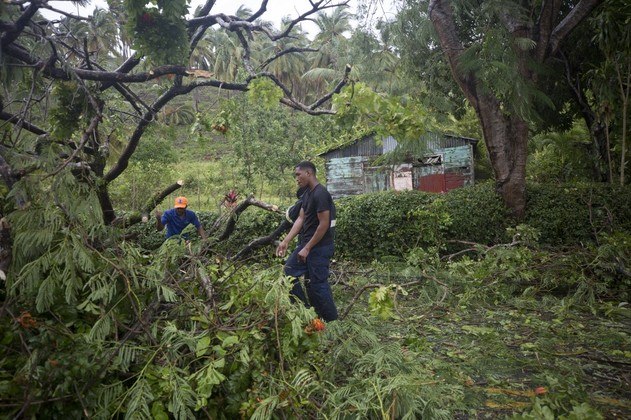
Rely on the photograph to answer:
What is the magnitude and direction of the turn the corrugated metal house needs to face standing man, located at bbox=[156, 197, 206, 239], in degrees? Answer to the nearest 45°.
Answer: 0° — it already faces them

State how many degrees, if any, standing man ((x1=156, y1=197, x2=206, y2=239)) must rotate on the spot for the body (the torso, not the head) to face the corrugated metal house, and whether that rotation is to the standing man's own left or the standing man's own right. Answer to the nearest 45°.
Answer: approximately 135° to the standing man's own left

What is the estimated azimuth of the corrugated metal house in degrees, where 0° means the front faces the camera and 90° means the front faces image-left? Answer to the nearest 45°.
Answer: approximately 0°

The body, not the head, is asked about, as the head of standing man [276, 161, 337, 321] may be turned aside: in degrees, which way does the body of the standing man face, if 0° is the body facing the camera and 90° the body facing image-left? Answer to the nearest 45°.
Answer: approximately 90°

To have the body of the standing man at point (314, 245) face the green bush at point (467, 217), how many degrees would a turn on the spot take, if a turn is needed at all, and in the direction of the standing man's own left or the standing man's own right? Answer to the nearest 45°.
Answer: approximately 135° to the standing man's own right

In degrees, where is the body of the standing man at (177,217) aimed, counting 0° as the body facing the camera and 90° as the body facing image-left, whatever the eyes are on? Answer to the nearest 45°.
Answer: approximately 0°

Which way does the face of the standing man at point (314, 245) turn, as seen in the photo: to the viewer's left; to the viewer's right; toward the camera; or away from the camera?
to the viewer's left

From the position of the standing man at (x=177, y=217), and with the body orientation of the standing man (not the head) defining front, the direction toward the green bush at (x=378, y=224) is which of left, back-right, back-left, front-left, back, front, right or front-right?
back-left

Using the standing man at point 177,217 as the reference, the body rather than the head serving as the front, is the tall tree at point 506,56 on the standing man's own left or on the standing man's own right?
on the standing man's own left

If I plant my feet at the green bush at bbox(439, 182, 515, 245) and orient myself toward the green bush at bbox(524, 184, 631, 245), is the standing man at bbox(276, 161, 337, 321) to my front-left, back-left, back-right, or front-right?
back-right

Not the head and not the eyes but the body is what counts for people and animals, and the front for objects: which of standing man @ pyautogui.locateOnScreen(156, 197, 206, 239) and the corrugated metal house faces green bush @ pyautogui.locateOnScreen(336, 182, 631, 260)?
the corrugated metal house

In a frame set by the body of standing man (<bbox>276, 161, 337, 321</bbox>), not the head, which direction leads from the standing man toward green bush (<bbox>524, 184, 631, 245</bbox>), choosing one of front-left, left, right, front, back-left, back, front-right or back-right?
back-right
